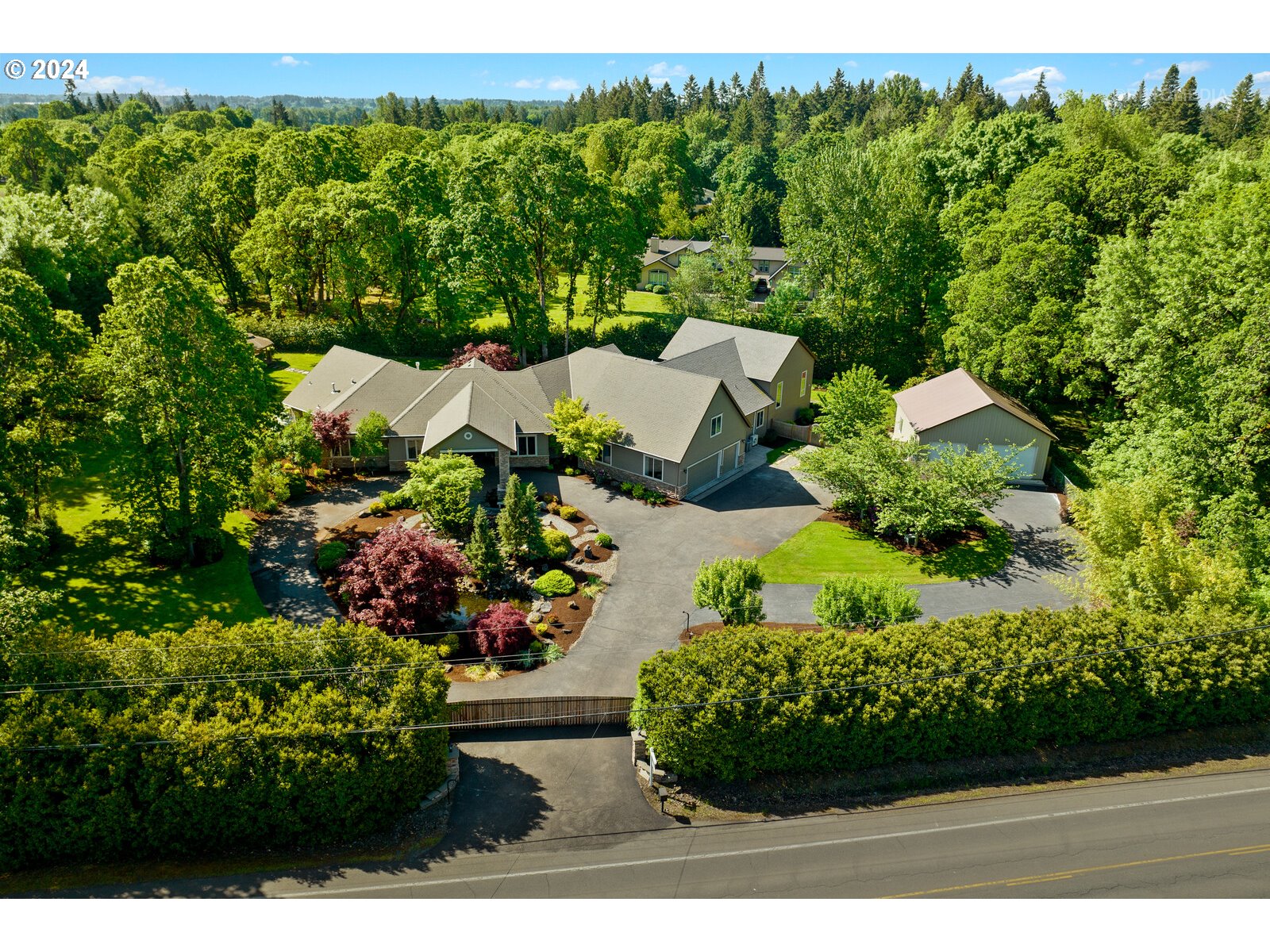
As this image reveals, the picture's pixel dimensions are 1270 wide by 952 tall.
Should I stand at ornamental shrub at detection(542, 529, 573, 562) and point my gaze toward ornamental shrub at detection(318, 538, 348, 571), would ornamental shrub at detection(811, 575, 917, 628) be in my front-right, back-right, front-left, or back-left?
back-left

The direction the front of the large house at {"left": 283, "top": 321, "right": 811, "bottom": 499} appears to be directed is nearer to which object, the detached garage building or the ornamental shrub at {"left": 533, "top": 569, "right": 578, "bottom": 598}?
the ornamental shrub

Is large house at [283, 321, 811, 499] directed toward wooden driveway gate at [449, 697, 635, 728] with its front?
yes

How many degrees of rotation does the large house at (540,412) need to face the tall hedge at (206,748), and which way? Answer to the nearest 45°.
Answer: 0° — it already faces it

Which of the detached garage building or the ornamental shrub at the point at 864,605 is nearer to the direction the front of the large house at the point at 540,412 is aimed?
the ornamental shrub

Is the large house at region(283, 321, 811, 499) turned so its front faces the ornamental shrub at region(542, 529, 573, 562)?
yes

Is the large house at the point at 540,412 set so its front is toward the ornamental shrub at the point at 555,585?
yes

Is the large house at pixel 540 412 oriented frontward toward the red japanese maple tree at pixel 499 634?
yes

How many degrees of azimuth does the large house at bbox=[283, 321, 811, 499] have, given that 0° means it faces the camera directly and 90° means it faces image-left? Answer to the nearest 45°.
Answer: approximately 0°

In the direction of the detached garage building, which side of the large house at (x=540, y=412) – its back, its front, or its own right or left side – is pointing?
left
